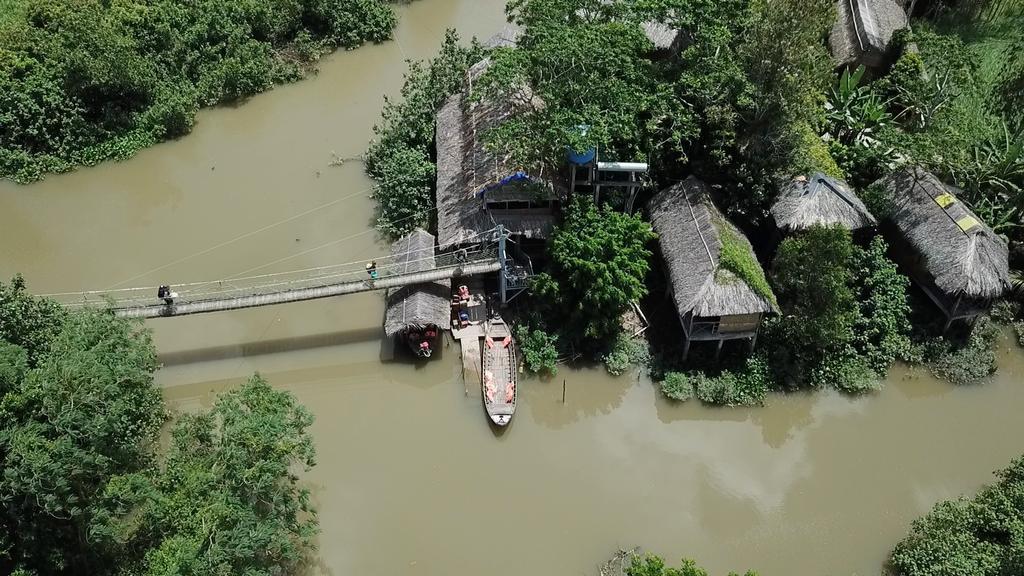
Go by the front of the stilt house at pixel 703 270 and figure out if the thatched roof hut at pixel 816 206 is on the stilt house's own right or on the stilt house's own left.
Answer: on the stilt house's own left

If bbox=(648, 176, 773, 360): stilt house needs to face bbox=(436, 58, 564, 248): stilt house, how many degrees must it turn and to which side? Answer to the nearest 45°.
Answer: approximately 90° to its right

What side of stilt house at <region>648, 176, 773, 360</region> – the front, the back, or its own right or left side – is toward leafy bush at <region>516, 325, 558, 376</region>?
right

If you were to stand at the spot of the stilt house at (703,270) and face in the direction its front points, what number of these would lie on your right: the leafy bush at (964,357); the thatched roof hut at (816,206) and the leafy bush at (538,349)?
1

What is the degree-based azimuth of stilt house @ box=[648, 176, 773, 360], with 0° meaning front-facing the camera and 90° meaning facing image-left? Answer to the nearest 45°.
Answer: approximately 0°

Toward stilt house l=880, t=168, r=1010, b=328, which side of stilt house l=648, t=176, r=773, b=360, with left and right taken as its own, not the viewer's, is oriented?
left

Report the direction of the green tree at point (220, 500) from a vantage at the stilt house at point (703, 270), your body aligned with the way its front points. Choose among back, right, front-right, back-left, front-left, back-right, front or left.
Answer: front-right

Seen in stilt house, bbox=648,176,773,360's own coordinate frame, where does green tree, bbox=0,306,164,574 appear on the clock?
The green tree is roughly at 2 o'clock from the stilt house.

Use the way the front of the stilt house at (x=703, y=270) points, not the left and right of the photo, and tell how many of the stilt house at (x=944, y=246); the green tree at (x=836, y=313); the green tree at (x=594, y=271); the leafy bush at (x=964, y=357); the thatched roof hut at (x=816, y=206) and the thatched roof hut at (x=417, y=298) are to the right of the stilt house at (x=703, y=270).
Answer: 2

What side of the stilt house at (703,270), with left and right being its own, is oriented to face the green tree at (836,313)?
left

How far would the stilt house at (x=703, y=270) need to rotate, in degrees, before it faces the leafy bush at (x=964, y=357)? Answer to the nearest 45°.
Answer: approximately 90° to its left

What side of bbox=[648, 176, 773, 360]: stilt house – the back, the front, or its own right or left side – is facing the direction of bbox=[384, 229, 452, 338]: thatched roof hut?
right

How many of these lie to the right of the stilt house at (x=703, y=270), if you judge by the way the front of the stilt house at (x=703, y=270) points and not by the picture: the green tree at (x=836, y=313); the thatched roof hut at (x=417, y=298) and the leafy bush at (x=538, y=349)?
2

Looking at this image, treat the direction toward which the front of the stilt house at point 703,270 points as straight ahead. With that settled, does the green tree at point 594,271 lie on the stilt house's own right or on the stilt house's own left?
on the stilt house's own right
